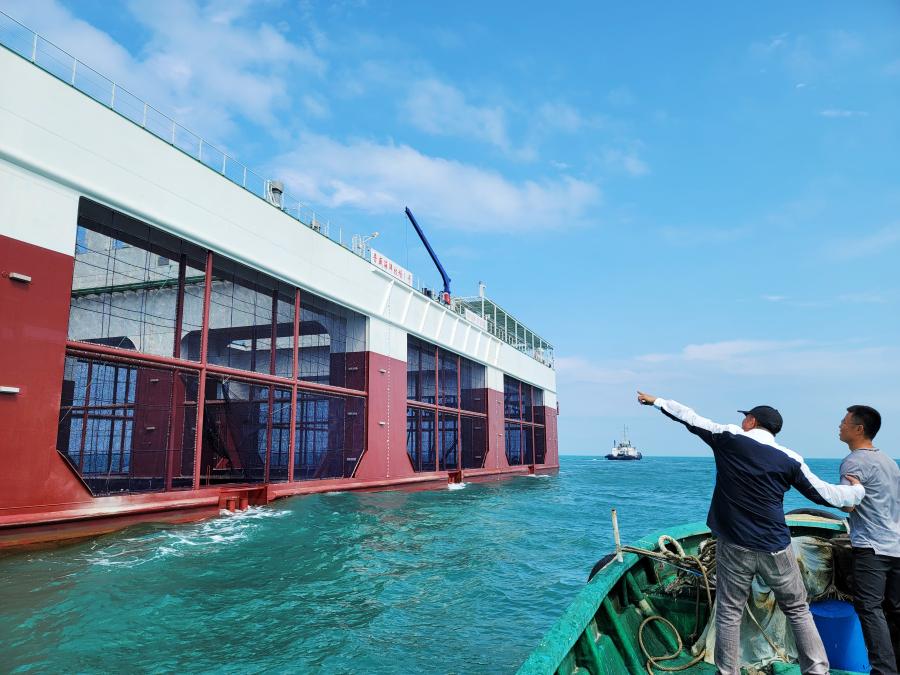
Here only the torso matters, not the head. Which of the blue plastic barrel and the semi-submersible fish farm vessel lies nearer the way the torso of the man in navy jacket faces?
the semi-submersible fish farm vessel

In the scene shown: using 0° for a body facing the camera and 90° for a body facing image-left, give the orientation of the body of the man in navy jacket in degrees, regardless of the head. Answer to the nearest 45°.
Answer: approximately 135°

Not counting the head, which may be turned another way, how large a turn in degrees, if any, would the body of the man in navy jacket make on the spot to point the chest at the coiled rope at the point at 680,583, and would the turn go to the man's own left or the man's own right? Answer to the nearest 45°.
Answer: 0° — they already face it

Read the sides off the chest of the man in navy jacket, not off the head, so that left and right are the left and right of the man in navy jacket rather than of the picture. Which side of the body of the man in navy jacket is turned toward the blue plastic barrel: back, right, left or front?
right

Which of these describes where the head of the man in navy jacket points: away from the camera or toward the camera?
away from the camera
